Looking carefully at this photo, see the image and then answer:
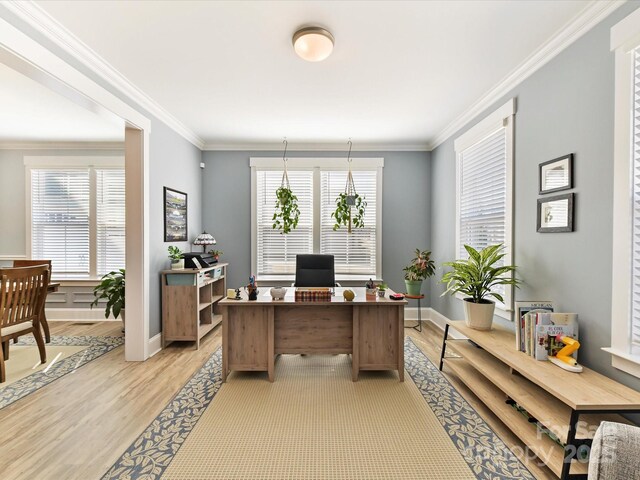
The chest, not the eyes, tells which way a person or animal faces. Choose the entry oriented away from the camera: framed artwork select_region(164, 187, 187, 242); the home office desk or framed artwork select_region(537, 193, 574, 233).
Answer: the home office desk

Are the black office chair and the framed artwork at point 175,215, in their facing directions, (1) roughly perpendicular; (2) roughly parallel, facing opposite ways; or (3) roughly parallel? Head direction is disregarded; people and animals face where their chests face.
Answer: roughly perpendicular

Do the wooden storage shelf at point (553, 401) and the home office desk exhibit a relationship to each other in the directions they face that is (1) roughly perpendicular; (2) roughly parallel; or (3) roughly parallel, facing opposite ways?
roughly perpendicular

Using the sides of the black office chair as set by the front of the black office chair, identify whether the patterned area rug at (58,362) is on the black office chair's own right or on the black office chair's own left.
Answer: on the black office chair's own right

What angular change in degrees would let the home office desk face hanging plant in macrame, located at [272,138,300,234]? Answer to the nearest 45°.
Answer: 0° — it already faces it

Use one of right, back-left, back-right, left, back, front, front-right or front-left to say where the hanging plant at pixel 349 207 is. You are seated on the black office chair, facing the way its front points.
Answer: back-left

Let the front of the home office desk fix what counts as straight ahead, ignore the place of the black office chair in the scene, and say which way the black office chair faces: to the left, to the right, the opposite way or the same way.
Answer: the opposite way

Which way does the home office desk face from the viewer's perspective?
away from the camera

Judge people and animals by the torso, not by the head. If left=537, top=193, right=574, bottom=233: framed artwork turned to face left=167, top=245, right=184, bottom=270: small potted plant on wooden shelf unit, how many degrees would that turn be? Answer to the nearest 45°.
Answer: approximately 45° to its right

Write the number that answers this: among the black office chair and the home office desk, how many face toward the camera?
1
